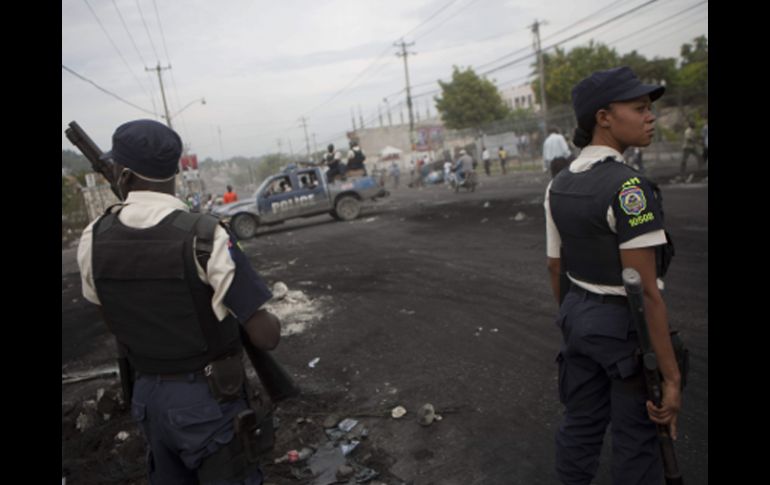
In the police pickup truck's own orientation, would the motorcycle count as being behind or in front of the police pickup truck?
behind

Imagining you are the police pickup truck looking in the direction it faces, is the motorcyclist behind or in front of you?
behind

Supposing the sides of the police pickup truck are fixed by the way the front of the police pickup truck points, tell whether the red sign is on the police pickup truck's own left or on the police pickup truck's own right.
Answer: on the police pickup truck's own right

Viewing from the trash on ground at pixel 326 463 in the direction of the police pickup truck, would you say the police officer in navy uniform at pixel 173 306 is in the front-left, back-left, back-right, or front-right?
back-left

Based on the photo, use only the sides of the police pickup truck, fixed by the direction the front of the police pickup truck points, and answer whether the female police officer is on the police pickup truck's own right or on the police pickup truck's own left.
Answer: on the police pickup truck's own left

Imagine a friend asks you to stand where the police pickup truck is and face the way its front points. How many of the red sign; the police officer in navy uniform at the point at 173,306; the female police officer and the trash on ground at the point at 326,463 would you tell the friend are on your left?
3

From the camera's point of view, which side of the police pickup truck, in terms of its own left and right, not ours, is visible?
left
